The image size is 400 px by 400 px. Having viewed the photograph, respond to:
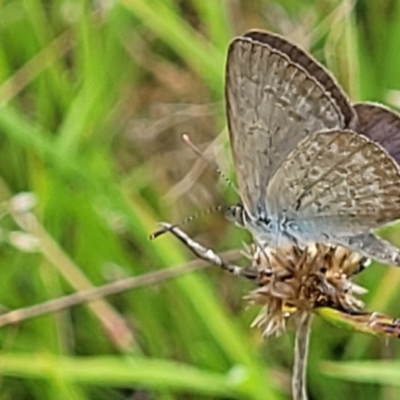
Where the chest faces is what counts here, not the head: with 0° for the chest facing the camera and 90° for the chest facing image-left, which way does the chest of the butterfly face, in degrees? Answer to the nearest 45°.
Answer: approximately 90°
